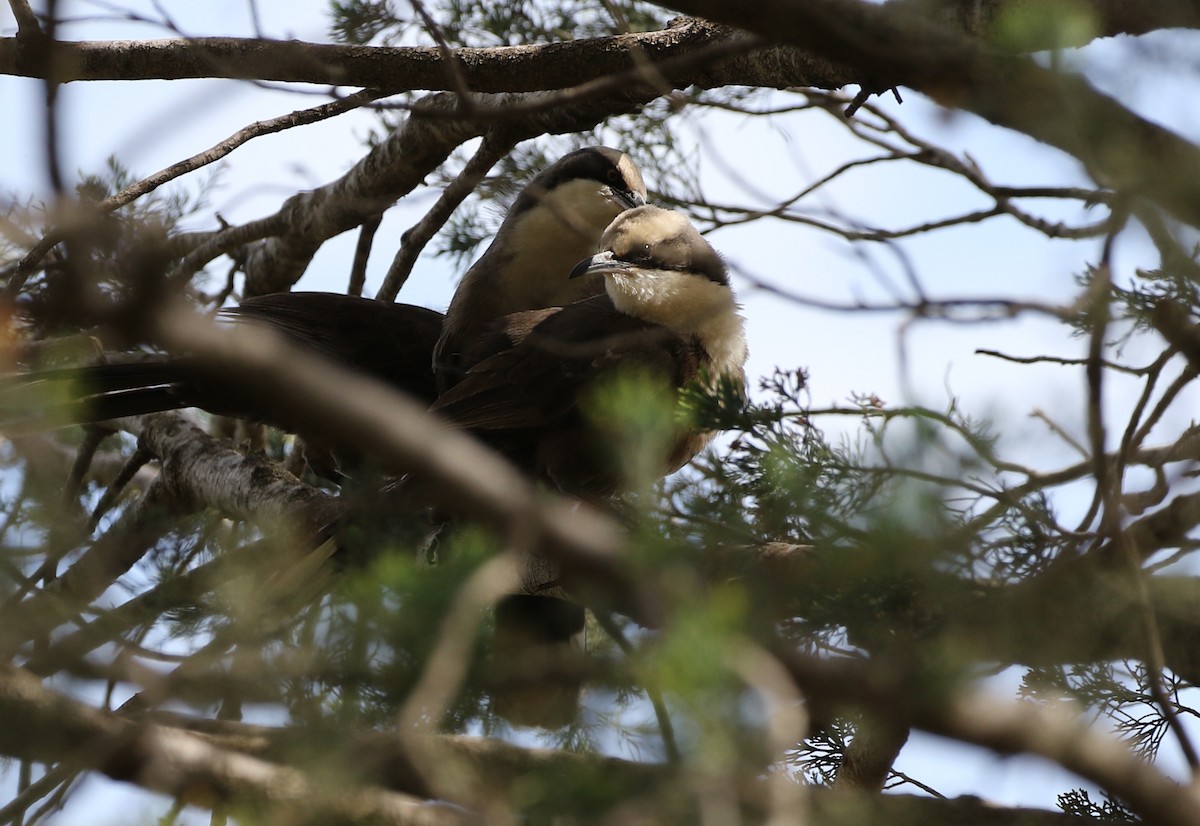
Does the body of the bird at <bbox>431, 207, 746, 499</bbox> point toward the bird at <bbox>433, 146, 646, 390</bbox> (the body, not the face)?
no

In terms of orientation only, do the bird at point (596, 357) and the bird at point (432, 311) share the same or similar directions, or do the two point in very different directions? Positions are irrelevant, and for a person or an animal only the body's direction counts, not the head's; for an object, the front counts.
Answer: same or similar directions

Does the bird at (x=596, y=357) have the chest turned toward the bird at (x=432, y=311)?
no

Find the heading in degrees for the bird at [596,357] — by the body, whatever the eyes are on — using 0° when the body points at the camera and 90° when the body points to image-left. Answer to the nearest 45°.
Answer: approximately 270°

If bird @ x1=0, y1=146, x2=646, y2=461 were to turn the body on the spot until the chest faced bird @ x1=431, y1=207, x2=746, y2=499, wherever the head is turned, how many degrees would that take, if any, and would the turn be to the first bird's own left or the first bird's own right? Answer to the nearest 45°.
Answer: approximately 45° to the first bird's own right

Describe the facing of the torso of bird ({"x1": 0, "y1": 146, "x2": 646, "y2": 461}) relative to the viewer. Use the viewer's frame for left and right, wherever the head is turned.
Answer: facing to the right of the viewer
